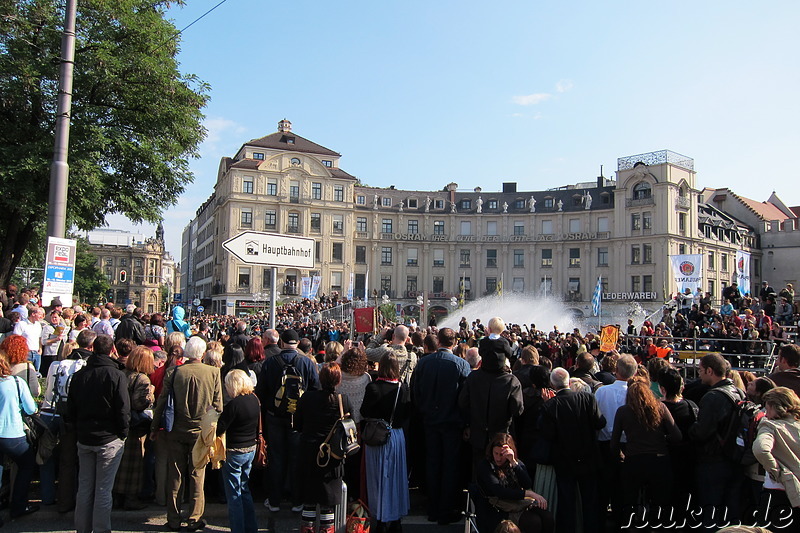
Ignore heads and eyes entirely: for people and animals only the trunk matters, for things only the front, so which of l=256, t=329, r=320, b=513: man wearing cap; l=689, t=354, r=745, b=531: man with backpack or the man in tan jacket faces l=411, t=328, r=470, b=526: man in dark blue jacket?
the man with backpack

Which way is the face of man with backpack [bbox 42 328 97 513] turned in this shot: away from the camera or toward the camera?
away from the camera

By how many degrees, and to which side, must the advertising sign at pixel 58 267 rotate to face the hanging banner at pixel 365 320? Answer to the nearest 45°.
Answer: approximately 135° to its left

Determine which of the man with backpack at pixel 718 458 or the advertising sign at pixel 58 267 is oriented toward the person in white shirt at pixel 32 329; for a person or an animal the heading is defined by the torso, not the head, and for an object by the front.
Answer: the man with backpack

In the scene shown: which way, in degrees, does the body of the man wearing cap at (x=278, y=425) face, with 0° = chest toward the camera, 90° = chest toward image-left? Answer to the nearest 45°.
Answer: approximately 180°

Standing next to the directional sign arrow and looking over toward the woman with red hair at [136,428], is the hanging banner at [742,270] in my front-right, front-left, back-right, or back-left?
back-left

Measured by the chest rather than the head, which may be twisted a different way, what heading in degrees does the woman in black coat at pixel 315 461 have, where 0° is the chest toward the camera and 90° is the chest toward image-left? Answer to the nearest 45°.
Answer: approximately 180°

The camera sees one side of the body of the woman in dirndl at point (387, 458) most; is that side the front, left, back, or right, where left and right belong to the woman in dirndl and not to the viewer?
back

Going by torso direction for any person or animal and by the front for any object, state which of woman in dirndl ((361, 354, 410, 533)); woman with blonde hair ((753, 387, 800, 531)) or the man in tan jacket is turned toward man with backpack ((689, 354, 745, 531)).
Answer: the woman with blonde hair

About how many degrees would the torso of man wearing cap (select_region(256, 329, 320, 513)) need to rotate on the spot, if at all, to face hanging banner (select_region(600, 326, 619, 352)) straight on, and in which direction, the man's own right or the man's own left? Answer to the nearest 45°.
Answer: approximately 45° to the man's own right

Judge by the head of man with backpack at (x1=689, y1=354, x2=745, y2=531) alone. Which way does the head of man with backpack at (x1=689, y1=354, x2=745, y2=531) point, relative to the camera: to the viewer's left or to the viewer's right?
to the viewer's left

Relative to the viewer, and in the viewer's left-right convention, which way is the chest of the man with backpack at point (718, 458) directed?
facing to the left of the viewer

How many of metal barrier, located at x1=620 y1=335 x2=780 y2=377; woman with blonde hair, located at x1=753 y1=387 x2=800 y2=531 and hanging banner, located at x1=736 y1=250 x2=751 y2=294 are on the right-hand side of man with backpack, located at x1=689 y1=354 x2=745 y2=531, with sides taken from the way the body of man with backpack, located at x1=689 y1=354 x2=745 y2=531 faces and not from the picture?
2

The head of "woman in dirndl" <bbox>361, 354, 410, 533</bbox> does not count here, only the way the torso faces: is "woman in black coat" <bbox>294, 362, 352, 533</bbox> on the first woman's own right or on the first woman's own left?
on the first woman's own left

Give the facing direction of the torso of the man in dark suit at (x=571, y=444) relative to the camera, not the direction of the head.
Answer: away from the camera

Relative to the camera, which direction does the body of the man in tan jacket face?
away from the camera
